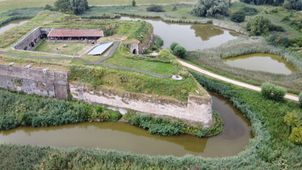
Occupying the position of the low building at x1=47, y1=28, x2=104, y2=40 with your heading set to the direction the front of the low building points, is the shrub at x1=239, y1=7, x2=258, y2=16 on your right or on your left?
on your left

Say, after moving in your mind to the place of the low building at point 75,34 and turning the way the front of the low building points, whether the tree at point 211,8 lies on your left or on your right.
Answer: on your left

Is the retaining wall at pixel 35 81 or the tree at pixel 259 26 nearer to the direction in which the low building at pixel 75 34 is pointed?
the retaining wall

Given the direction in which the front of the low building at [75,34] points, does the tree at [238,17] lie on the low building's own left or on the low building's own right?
on the low building's own left

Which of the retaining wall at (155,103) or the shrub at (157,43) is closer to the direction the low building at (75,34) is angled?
the retaining wall

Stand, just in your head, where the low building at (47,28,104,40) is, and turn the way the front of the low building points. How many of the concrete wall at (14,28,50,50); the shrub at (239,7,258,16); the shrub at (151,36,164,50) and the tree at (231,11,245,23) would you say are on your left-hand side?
3

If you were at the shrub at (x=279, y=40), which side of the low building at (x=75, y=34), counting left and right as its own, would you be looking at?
left

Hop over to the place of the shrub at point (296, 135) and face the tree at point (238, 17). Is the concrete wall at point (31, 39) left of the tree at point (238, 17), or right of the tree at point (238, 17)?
left

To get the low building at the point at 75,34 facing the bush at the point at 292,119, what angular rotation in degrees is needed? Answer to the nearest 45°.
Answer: approximately 45° to its left

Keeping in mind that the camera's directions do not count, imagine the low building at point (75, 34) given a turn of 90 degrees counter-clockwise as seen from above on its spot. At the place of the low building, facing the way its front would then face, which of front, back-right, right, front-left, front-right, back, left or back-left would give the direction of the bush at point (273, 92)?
front-right

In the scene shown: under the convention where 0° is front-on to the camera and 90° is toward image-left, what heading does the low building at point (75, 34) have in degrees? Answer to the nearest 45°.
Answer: approximately 0°

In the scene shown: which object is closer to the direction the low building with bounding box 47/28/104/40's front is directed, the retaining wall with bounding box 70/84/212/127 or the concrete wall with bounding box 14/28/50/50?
the retaining wall

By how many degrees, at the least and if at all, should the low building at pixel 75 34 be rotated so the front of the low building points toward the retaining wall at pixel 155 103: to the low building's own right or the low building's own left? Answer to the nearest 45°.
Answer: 0° — it already faces it

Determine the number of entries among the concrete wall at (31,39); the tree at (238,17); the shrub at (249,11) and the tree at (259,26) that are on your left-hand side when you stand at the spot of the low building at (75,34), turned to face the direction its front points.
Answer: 3

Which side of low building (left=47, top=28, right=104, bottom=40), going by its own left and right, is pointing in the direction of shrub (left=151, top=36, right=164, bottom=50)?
left
